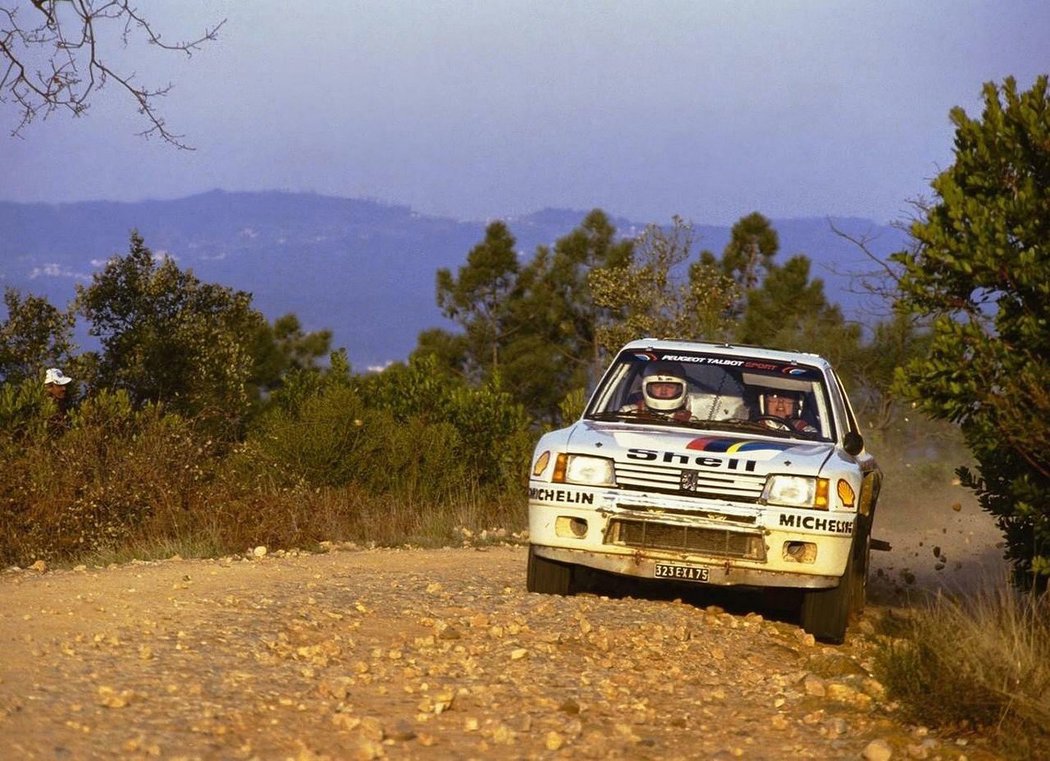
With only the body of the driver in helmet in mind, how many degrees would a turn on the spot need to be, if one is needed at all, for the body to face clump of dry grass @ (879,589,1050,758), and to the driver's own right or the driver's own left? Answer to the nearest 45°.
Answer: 0° — they already face it

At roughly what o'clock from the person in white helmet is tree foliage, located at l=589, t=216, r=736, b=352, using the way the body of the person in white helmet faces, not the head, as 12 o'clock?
The tree foliage is roughly at 6 o'clock from the person in white helmet.

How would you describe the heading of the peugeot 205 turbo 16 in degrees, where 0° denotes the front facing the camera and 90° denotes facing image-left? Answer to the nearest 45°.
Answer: approximately 0°

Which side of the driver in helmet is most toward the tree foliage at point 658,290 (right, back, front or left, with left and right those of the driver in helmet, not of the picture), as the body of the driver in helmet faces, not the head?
back

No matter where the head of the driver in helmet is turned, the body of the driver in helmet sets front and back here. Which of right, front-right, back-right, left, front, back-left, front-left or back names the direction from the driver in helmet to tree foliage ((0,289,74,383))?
back-right

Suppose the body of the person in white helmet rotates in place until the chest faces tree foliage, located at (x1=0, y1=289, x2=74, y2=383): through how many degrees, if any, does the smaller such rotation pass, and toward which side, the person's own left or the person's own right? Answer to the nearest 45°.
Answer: approximately 135° to the person's own right

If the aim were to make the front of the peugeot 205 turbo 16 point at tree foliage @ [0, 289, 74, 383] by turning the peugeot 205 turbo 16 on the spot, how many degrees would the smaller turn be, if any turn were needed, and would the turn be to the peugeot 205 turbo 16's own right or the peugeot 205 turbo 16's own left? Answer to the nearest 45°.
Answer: approximately 135° to the peugeot 205 turbo 16's own right

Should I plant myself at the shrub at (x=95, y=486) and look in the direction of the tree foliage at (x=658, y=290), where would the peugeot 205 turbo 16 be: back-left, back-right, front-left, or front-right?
back-right

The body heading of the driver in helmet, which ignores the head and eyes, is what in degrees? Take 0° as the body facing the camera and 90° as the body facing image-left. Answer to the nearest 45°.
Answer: approximately 0°
